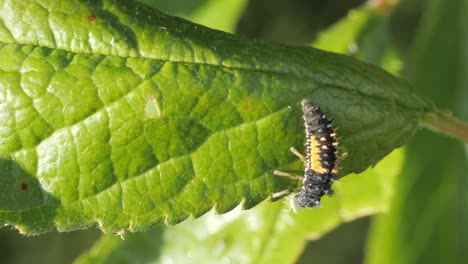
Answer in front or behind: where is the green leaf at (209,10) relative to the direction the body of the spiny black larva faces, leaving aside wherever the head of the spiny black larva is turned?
behind

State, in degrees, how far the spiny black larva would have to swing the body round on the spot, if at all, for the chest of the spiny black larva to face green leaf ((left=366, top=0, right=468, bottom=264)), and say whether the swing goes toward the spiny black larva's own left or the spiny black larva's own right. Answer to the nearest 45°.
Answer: approximately 135° to the spiny black larva's own left

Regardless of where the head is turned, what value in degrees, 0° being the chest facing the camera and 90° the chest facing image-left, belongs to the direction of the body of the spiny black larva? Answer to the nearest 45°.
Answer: approximately 0°

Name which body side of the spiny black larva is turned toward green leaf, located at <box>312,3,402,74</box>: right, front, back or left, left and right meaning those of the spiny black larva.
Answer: back
